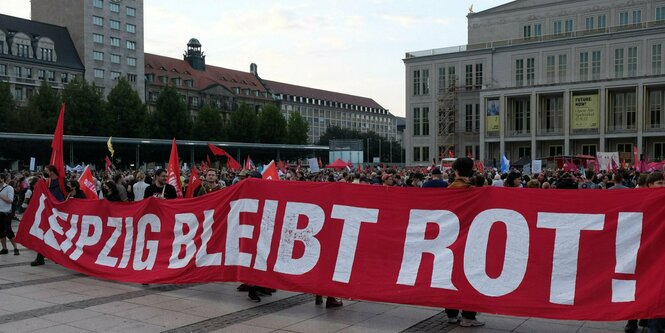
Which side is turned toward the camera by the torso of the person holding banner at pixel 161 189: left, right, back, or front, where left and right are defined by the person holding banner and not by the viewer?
front
